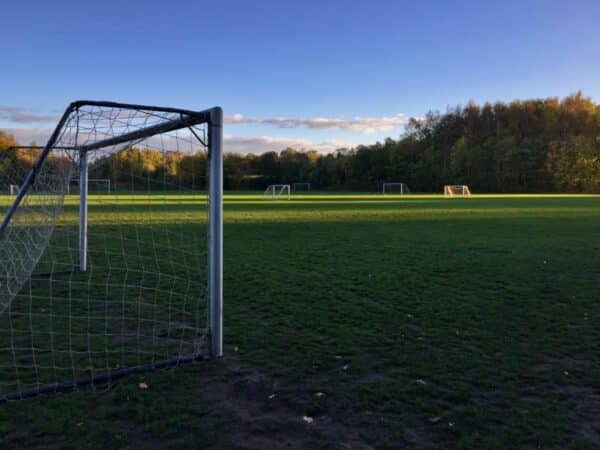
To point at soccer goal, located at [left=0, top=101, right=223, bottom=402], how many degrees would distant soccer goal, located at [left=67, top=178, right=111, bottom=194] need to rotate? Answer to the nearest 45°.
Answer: approximately 45° to its right

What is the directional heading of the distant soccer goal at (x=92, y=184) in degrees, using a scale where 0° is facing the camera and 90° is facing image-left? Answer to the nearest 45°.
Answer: approximately 315°
